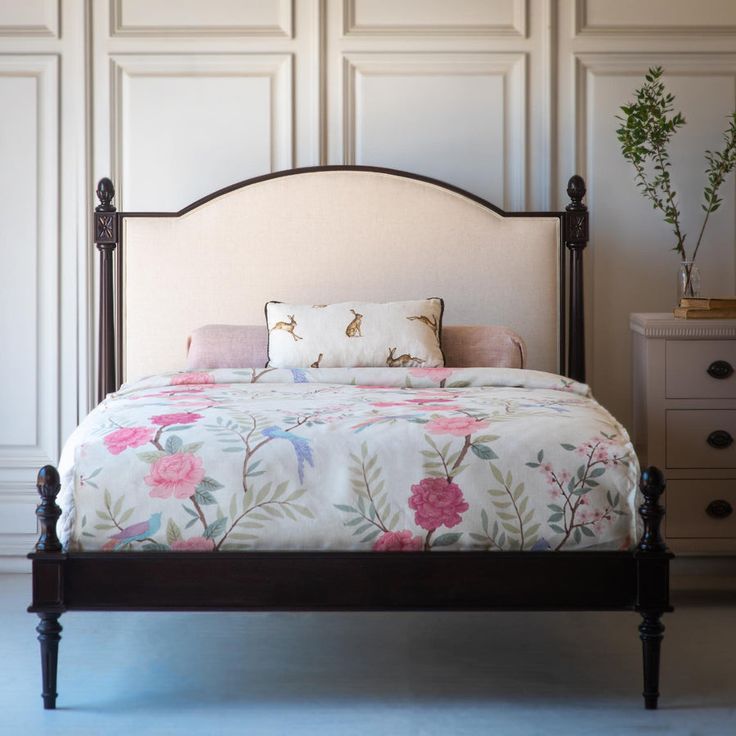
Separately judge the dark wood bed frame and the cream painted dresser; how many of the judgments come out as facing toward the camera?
2

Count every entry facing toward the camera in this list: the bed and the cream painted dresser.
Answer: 2

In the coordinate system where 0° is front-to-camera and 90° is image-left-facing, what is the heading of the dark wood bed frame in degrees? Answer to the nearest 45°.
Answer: approximately 0°

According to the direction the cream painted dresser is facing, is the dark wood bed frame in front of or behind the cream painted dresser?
in front

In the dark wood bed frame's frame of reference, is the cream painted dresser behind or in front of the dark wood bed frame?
behind
